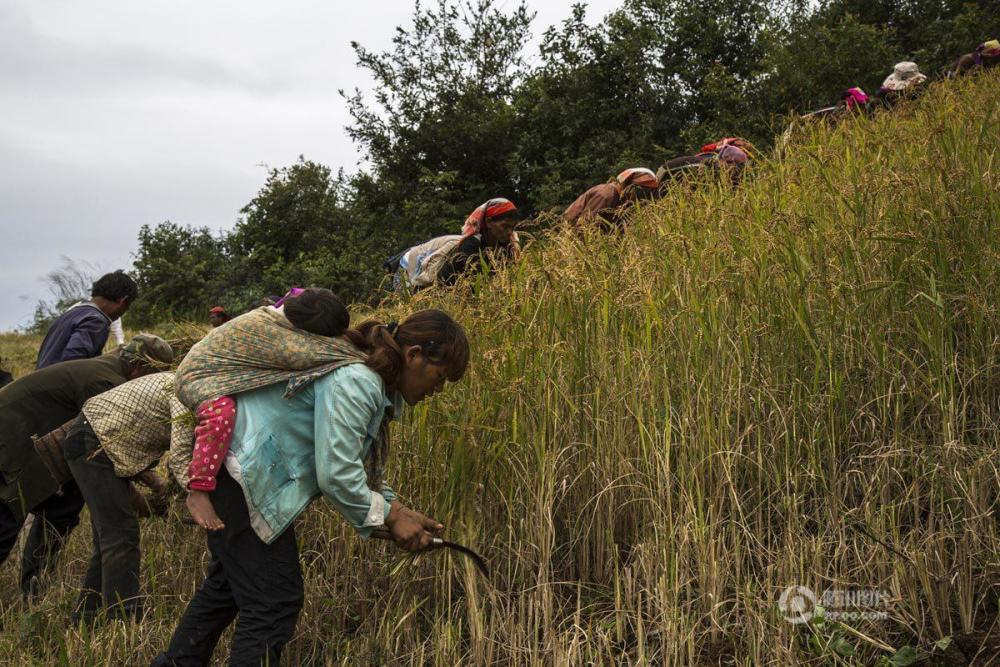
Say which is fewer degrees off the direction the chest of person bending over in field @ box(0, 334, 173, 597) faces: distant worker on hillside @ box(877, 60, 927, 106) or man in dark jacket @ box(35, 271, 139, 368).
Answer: the distant worker on hillside

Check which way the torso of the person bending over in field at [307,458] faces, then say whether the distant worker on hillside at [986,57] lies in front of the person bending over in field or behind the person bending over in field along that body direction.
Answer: in front

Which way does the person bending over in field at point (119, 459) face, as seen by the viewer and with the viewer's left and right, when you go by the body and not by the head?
facing to the right of the viewer

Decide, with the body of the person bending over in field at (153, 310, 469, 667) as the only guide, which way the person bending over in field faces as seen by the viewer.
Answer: to the viewer's right

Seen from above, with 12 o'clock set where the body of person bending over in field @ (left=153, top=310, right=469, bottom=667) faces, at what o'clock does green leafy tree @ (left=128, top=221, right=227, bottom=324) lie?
The green leafy tree is roughly at 9 o'clock from the person bending over in field.

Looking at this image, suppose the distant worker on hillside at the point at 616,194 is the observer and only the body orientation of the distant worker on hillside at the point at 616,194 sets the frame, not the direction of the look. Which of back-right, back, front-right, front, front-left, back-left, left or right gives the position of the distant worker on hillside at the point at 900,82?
front-left

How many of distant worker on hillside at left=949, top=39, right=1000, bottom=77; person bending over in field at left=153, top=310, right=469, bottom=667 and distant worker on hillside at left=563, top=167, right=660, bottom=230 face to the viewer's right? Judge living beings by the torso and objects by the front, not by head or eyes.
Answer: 3

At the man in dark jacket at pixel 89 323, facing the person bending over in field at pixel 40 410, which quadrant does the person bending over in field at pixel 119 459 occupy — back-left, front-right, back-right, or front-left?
front-left

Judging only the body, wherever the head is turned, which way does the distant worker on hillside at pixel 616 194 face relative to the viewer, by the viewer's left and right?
facing to the right of the viewer

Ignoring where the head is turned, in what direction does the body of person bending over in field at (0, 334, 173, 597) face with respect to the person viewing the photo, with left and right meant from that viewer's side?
facing to the right of the viewer

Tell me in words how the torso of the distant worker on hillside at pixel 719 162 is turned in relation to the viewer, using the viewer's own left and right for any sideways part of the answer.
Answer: facing to the right of the viewer

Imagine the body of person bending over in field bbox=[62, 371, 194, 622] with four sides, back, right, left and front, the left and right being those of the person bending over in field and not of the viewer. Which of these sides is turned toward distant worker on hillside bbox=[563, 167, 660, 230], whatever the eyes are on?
front

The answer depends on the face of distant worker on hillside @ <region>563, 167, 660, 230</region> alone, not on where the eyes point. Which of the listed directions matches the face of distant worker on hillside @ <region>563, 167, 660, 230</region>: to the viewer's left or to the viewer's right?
to the viewer's right
